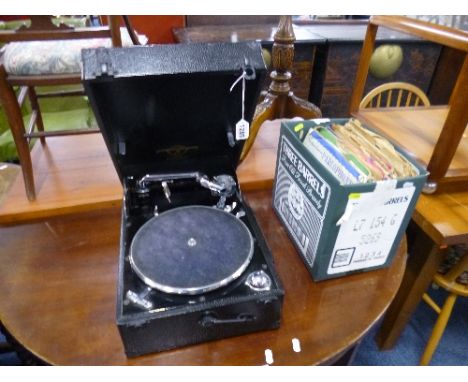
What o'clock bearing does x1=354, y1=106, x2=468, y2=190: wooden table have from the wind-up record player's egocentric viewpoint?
The wooden table is roughly at 8 o'clock from the wind-up record player.

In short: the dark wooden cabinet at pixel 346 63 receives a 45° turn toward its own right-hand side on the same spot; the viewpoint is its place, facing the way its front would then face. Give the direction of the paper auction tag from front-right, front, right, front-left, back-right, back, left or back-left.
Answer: front-left

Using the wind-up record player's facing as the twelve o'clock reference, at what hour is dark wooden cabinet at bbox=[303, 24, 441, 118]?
The dark wooden cabinet is roughly at 7 o'clock from the wind-up record player.

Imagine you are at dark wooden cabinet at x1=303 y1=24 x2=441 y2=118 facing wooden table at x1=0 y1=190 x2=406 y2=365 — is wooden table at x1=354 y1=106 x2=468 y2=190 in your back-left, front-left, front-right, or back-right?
front-left

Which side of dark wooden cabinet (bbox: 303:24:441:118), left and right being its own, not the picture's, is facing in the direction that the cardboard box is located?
front

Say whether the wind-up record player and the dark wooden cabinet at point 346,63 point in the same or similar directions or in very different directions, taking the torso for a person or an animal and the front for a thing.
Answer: same or similar directions

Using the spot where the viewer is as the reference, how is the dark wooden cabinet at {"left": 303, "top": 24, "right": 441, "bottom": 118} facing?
facing the viewer

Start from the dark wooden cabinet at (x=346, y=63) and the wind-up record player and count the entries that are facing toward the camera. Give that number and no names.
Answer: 2

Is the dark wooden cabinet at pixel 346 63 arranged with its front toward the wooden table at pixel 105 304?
yes

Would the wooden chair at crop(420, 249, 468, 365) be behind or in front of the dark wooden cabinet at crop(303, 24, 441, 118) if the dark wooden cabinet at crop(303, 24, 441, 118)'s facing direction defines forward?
in front

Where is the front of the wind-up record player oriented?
toward the camera

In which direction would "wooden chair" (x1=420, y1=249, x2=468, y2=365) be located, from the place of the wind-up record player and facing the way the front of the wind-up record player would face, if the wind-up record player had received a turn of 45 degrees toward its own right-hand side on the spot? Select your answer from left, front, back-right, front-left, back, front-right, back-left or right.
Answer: back-left

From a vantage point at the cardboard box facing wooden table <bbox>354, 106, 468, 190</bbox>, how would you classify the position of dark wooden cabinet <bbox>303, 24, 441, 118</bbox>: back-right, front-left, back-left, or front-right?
front-left
